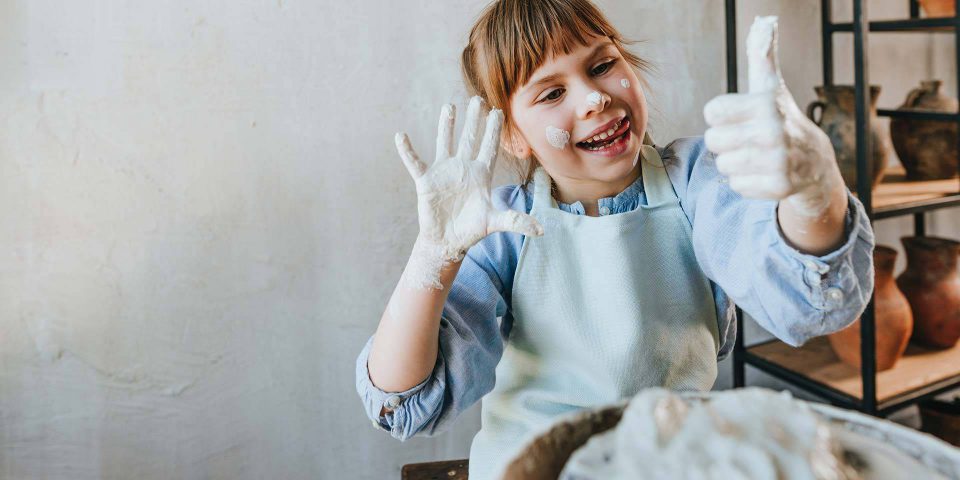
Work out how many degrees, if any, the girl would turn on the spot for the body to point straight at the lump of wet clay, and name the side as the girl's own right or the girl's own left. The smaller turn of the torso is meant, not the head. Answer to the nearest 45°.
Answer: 0° — they already face it

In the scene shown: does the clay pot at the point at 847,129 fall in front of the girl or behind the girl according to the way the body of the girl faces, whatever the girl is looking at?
behind

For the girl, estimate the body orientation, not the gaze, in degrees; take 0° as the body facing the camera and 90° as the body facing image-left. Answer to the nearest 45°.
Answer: approximately 0°

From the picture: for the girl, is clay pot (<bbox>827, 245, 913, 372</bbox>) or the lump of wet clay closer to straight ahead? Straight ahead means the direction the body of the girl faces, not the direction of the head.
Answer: the lump of wet clay

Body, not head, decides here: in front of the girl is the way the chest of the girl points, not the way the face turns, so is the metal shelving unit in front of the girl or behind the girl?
behind

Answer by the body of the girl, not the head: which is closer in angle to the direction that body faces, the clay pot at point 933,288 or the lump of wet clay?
the lump of wet clay
